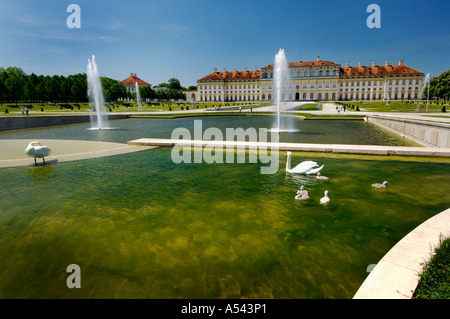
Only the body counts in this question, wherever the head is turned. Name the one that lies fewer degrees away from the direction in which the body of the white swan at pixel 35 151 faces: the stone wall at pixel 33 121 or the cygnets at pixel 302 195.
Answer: the stone wall

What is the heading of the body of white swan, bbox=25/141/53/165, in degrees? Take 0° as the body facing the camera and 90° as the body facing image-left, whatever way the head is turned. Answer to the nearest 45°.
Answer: approximately 90°

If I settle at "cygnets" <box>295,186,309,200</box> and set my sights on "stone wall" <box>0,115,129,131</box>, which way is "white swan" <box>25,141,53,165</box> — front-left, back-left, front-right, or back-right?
front-left

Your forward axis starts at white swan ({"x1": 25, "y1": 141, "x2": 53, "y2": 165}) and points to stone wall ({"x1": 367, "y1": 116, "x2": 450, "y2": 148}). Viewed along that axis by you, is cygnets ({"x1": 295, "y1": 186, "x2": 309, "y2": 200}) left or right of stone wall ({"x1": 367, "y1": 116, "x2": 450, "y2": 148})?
right

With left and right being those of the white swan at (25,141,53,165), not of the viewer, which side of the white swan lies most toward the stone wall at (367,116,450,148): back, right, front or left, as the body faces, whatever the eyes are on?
back

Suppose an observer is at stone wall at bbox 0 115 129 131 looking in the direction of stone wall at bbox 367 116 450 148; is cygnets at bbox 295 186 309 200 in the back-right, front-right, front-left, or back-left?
front-right

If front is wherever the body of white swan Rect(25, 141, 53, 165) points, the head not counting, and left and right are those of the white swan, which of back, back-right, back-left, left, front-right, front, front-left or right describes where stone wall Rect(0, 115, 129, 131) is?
right

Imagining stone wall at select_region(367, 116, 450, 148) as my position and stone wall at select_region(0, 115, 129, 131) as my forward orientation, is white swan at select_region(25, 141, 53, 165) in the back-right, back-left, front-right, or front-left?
front-left

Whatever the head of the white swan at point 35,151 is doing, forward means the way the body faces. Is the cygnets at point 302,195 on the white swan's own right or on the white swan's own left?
on the white swan's own left
